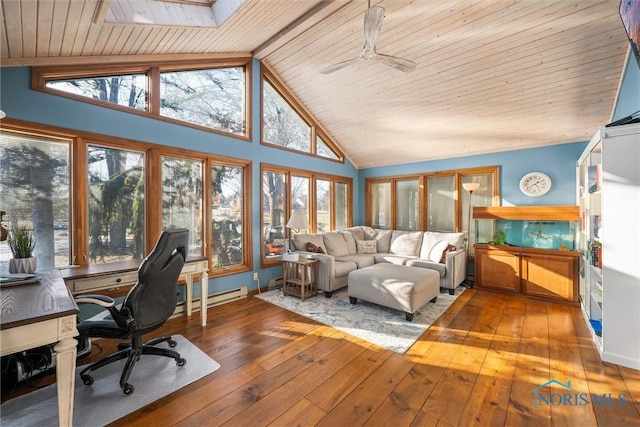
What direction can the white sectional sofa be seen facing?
toward the camera

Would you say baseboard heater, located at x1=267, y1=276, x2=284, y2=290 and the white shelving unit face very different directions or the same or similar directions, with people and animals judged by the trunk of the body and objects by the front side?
very different directions

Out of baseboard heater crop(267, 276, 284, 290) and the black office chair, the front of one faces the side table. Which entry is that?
the baseboard heater

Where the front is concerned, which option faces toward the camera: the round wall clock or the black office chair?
the round wall clock

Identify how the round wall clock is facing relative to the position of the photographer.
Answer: facing the viewer

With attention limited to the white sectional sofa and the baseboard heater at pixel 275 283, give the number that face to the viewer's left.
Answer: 0

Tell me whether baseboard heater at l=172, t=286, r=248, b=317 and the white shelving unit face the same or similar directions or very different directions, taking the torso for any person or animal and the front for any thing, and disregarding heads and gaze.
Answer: very different directions

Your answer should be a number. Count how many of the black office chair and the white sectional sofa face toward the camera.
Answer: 1

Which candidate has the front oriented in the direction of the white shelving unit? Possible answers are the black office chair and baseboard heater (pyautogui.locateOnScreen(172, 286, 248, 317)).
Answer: the baseboard heater

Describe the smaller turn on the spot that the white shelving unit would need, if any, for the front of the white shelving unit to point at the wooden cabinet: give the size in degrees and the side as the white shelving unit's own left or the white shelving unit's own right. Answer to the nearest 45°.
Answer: approximately 45° to the white shelving unit's own right

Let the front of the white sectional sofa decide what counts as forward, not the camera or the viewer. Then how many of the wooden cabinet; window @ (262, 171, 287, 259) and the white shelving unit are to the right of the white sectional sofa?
1

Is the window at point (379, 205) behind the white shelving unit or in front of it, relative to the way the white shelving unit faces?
in front

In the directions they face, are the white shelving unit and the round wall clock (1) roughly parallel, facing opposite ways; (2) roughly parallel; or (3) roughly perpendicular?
roughly perpendicular

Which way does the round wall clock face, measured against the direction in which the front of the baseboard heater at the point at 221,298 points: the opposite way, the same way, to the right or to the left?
to the right

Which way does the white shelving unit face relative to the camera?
to the viewer's left

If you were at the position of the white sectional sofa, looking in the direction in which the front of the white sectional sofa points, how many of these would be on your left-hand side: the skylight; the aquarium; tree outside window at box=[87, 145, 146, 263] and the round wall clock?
2

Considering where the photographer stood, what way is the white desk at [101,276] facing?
facing the viewer and to the right of the viewer

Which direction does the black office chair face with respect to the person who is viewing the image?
facing away from the viewer and to the left of the viewer
